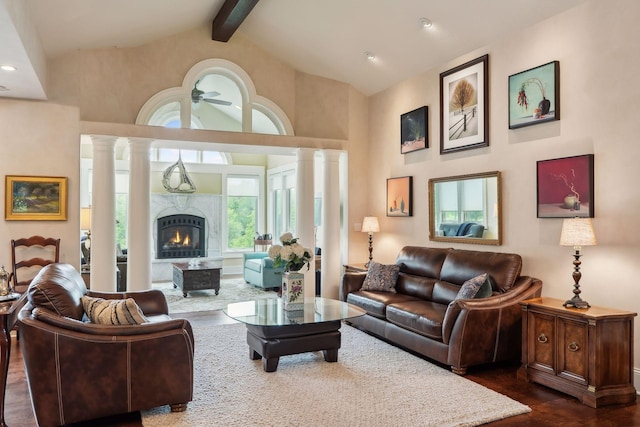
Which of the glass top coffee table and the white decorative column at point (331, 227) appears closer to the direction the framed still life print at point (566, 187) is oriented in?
the glass top coffee table

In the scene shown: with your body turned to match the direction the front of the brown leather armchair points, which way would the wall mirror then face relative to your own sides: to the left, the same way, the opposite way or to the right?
the opposite way

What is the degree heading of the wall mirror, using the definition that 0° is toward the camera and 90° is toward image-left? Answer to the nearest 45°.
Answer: approximately 45°

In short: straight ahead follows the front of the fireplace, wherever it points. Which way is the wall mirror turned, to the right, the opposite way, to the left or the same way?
to the right

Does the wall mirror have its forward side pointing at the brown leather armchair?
yes

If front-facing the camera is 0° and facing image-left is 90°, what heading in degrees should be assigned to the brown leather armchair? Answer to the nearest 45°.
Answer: approximately 270°

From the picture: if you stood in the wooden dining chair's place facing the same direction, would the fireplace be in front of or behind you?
behind

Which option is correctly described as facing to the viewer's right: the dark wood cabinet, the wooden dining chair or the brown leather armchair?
the brown leather armchair

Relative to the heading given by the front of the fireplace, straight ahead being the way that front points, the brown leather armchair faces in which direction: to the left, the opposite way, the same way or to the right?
to the left
